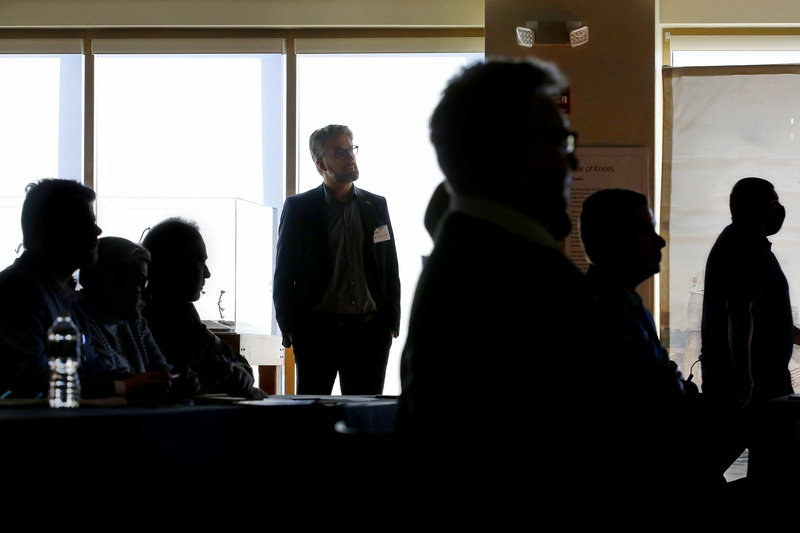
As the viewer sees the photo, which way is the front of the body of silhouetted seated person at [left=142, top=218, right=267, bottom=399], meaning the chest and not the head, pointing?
to the viewer's right

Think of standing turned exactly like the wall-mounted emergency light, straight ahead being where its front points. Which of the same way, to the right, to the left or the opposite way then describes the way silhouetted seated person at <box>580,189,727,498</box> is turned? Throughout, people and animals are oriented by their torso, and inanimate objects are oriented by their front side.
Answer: to the left

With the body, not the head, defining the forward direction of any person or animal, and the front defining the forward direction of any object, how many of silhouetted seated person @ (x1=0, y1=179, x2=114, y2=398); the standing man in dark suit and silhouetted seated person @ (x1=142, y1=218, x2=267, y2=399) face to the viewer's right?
2

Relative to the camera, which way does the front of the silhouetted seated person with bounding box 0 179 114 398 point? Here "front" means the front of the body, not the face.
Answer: to the viewer's right

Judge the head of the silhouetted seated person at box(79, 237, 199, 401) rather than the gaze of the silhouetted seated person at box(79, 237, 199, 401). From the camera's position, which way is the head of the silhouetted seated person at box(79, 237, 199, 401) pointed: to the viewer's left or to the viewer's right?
to the viewer's right

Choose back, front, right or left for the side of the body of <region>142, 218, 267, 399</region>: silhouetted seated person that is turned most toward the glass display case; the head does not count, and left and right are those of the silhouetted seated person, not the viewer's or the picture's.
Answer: left

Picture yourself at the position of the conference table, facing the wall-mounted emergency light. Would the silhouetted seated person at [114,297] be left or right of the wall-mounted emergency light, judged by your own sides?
left

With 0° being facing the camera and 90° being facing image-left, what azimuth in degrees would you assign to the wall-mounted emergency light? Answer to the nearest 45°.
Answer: approximately 0°

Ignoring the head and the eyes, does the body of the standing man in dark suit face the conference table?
yes

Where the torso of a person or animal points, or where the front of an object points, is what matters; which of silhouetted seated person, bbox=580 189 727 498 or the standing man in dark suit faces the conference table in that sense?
the standing man in dark suit

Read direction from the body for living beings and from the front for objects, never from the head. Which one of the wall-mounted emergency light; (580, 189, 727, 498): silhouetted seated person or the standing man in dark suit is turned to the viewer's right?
the silhouetted seated person

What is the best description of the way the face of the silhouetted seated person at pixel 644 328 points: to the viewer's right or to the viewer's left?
to the viewer's right

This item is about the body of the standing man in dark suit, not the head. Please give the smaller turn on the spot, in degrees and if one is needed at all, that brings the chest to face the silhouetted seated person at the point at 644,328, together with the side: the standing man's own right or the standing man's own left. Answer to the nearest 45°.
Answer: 0° — they already face them

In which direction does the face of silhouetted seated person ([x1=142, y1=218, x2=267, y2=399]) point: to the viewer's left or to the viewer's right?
to the viewer's right

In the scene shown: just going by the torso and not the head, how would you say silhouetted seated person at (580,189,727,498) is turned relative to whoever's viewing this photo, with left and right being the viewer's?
facing to the right of the viewer

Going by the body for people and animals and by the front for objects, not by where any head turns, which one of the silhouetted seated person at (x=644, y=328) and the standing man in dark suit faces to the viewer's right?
the silhouetted seated person

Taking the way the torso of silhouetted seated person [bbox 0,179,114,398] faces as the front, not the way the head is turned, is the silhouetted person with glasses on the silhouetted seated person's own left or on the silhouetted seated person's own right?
on the silhouetted seated person's own right
